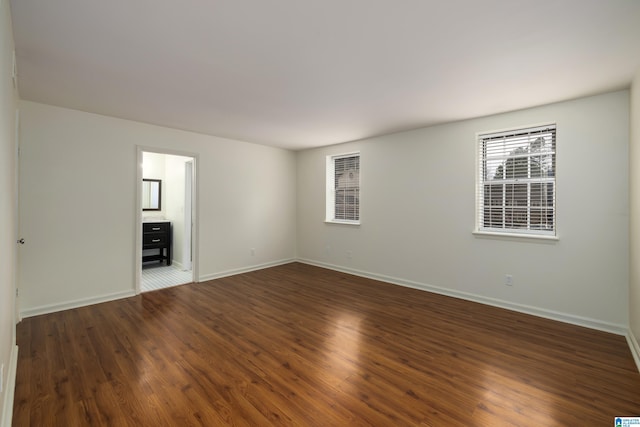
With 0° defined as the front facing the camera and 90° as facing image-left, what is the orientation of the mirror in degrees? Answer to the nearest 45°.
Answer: approximately 0°

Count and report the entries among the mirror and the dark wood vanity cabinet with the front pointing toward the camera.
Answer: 2

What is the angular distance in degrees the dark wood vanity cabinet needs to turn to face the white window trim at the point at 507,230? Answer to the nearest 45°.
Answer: approximately 45° to its left

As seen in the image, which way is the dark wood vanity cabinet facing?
toward the camera

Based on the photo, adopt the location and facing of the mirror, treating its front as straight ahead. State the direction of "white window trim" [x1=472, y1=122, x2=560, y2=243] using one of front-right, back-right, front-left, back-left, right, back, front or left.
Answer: front-left

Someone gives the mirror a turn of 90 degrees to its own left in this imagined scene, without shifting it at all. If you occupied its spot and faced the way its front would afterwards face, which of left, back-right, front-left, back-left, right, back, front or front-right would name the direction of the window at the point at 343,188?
front-right
